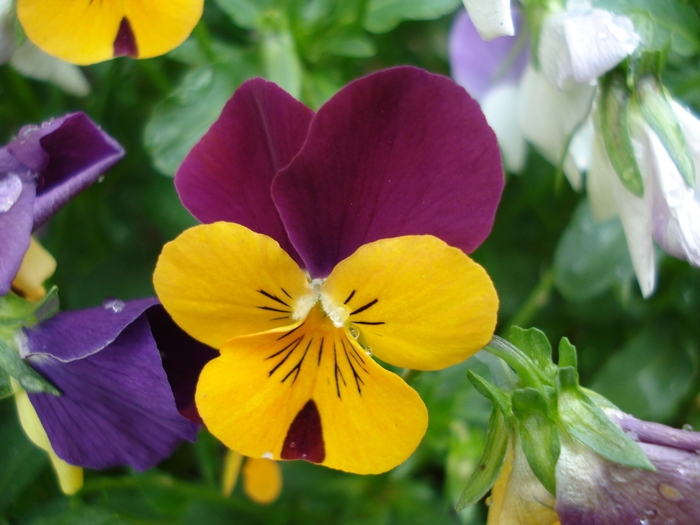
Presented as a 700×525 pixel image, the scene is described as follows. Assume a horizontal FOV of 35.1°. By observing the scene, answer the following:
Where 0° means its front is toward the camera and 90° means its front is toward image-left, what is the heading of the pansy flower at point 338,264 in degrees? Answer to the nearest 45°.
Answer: approximately 0°
